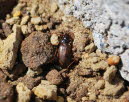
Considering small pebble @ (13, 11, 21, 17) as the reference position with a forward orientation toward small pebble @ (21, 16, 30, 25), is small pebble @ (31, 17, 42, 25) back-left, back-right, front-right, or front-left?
front-left

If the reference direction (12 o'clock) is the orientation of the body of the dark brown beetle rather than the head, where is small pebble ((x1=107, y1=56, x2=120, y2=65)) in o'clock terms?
The small pebble is roughly at 4 o'clock from the dark brown beetle.

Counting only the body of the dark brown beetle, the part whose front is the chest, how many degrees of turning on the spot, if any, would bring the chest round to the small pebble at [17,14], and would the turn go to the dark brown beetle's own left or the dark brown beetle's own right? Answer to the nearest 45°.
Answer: approximately 45° to the dark brown beetle's own left

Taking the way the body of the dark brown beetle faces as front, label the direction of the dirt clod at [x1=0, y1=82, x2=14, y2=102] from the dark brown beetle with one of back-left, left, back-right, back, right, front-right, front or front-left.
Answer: back-left

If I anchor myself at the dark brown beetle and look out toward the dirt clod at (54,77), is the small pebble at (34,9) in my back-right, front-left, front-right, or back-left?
back-right

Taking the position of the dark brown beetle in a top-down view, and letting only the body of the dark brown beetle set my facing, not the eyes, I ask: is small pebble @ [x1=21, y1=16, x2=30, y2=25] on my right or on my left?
on my left

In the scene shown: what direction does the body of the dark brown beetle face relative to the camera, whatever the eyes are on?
away from the camera
